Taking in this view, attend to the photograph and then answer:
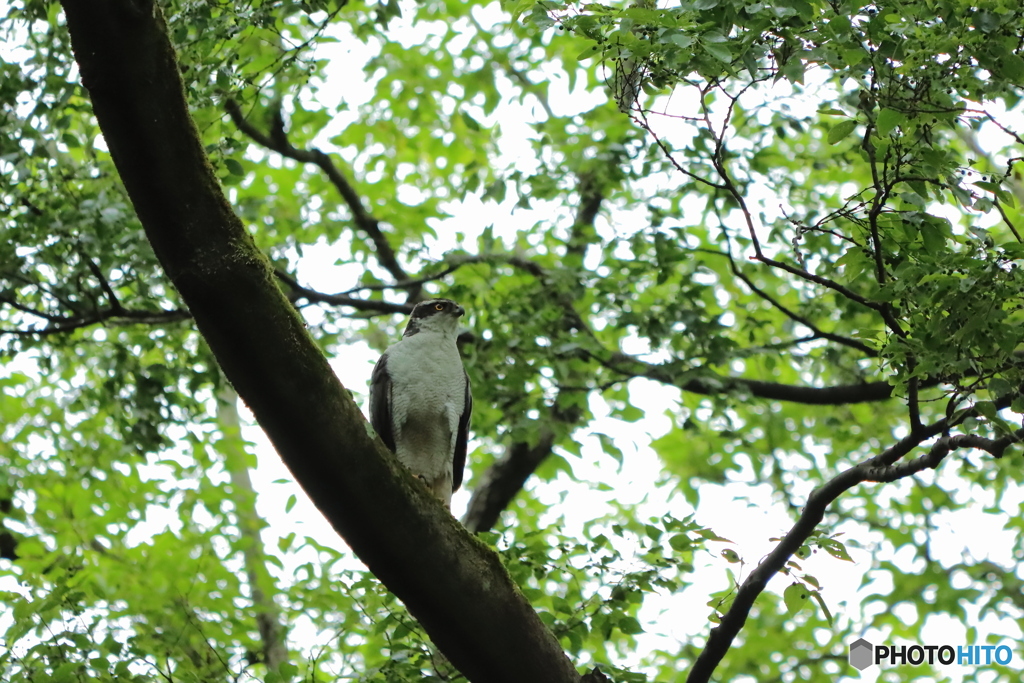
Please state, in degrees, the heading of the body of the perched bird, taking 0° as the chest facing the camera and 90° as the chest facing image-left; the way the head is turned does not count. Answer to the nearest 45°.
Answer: approximately 0°

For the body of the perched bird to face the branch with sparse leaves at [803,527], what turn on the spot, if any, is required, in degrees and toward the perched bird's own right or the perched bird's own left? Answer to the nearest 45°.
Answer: approximately 45° to the perched bird's own left
